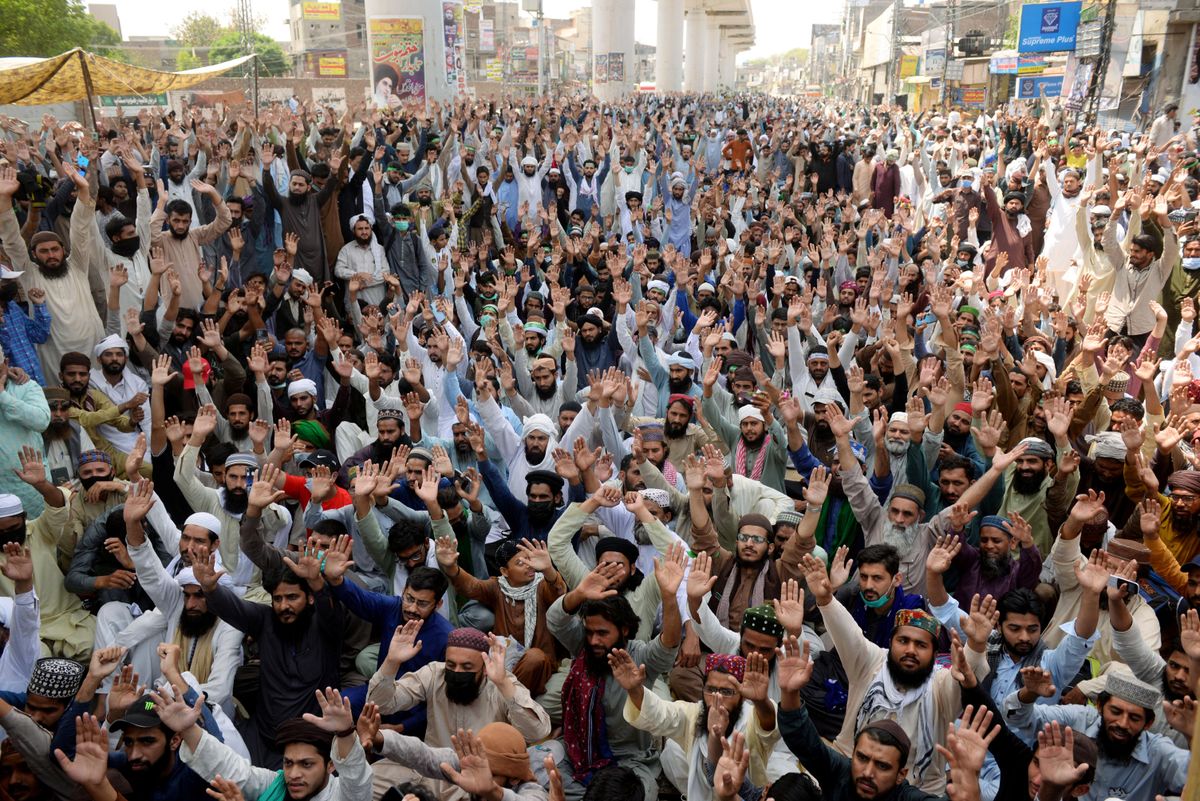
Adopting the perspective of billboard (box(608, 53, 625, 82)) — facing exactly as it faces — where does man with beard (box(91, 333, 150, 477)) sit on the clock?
The man with beard is roughly at 12 o'clock from the billboard.

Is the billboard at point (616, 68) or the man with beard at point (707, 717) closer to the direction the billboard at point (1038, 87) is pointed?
the man with beard

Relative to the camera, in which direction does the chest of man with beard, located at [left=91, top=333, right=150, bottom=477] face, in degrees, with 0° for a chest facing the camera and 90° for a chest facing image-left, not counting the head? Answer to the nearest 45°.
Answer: approximately 0°

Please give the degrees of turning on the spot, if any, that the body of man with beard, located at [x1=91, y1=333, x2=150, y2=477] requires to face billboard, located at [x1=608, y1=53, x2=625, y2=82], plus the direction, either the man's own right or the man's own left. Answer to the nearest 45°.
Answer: approximately 135° to the man's own left

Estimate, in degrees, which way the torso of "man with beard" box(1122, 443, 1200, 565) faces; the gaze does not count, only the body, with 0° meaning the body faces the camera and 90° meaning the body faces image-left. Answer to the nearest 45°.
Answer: approximately 45°

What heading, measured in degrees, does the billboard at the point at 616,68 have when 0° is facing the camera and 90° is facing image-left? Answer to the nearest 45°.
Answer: approximately 0°

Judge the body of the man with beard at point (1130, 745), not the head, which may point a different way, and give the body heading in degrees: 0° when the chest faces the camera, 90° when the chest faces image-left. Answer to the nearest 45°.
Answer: approximately 45°
